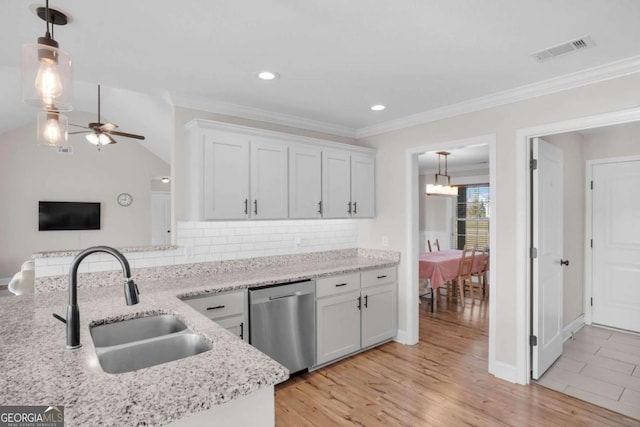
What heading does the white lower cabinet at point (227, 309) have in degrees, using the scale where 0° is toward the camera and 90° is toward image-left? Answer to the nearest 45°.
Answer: approximately 315°

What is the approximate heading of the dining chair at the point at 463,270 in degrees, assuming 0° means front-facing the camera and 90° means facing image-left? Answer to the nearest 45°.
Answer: approximately 135°

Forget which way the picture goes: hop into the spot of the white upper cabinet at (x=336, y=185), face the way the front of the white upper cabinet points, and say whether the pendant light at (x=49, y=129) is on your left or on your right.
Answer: on your right

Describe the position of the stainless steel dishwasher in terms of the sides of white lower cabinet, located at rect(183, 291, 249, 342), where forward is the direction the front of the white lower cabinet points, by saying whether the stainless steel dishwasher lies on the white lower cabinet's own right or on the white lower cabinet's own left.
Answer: on the white lower cabinet's own left

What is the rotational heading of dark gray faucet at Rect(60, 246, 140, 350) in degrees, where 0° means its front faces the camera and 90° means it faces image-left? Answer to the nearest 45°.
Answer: approximately 270°

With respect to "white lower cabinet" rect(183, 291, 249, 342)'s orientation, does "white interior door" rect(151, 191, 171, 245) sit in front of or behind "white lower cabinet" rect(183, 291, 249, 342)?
behind

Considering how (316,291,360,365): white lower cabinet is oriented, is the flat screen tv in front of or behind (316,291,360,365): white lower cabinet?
behind

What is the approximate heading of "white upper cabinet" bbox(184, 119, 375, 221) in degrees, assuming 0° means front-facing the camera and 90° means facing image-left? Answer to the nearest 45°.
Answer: approximately 315°

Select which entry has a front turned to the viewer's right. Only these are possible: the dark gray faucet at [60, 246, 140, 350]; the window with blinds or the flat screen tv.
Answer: the dark gray faucet
